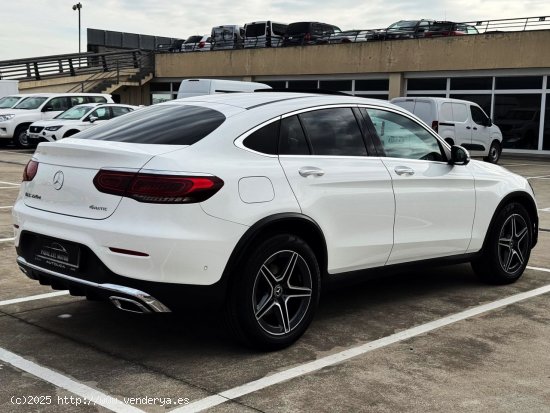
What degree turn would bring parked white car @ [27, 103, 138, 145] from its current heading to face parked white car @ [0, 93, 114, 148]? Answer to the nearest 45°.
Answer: approximately 90° to its right

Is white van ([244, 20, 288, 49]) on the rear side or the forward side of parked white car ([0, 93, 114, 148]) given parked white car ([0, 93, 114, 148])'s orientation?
on the rear side

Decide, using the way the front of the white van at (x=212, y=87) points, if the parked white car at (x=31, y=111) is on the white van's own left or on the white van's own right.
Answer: on the white van's own left

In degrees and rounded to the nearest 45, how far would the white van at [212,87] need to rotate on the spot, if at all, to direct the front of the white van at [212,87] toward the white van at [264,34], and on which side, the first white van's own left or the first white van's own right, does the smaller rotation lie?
approximately 45° to the first white van's own left

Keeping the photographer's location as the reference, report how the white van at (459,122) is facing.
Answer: facing away from the viewer and to the right of the viewer

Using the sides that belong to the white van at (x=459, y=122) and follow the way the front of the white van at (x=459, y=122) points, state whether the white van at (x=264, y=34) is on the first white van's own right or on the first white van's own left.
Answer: on the first white van's own left

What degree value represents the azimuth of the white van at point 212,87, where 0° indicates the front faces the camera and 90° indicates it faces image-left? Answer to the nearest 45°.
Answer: approximately 225°

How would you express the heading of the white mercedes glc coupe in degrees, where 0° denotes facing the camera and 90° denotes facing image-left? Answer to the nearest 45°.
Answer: approximately 225°

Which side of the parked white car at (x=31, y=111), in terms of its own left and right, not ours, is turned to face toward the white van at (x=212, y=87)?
back

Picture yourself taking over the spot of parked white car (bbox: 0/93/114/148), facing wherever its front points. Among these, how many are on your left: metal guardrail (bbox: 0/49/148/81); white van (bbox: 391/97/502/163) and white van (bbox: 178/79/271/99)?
2

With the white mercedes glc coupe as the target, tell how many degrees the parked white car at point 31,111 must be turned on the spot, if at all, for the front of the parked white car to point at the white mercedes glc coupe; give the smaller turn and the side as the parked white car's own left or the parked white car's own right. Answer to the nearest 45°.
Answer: approximately 45° to the parked white car's own left

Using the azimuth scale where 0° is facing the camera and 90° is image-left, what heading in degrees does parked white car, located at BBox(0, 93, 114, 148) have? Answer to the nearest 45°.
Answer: approximately 45°

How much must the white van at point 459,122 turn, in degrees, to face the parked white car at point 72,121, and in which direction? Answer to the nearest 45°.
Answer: approximately 135° to its left

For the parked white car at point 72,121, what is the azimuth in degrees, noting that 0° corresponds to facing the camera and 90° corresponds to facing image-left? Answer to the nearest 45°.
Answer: approximately 45°
